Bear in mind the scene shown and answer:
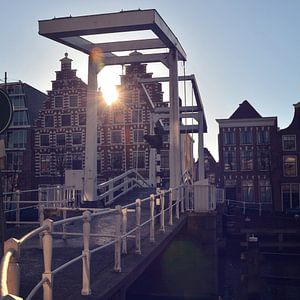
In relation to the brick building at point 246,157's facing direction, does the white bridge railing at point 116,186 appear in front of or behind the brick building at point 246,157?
in front

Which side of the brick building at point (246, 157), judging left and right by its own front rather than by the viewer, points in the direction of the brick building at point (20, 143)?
right

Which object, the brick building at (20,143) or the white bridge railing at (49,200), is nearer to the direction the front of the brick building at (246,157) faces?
the white bridge railing

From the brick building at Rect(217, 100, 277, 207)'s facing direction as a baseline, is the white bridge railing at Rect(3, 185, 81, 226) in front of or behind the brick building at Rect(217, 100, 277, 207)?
in front

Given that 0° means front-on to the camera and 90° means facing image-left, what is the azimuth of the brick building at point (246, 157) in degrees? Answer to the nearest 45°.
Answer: approximately 0°
